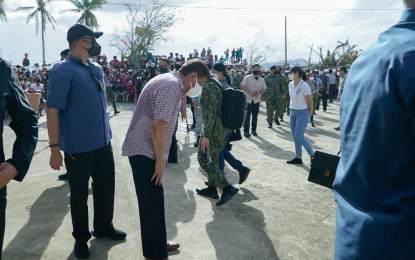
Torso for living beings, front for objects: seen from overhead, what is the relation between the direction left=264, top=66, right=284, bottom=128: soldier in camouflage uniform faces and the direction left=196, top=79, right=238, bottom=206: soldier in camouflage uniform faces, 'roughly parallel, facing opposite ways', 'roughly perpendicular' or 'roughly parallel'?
roughly perpendicular

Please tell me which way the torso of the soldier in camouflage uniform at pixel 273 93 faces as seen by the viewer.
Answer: toward the camera

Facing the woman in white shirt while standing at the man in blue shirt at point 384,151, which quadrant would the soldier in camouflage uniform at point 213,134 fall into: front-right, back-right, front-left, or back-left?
front-left

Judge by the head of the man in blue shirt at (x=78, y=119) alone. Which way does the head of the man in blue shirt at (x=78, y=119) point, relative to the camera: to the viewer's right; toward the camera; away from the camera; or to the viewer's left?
to the viewer's right

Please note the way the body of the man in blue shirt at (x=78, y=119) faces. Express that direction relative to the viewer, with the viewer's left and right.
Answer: facing the viewer and to the right of the viewer

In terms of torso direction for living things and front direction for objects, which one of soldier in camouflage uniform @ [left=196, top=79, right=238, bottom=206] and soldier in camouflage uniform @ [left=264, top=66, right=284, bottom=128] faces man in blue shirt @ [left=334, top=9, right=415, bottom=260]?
soldier in camouflage uniform @ [left=264, top=66, right=284, bottom=128]

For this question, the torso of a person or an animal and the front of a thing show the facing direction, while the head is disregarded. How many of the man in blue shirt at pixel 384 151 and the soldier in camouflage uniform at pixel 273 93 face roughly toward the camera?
1

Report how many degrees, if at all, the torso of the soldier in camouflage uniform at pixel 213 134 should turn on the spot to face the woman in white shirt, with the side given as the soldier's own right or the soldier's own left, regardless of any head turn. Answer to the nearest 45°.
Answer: approximately 135° to the soldier's own right

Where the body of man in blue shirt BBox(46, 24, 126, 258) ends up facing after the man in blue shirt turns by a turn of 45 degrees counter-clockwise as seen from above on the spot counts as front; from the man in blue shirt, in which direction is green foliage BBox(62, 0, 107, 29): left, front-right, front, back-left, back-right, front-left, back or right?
left

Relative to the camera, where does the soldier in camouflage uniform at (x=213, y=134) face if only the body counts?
to the viewer's left

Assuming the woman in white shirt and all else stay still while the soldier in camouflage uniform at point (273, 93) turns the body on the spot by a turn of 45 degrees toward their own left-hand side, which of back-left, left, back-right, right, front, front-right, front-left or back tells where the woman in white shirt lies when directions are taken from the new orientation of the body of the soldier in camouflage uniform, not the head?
front-right
